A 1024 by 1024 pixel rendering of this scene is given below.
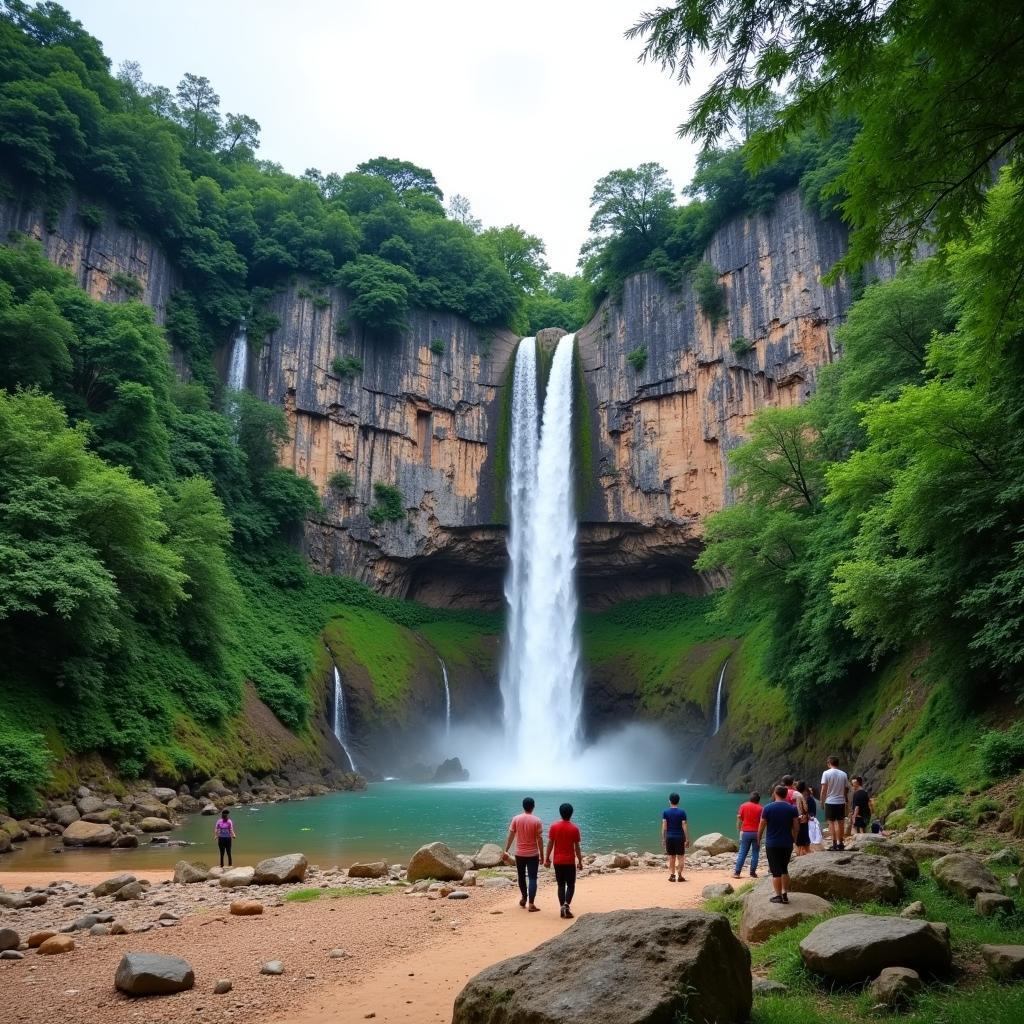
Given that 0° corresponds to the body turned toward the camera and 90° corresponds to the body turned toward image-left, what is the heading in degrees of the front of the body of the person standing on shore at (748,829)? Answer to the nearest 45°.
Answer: approximately 180°

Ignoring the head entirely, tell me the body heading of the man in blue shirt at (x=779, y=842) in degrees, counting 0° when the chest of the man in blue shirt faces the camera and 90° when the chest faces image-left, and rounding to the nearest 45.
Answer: approximately 180°

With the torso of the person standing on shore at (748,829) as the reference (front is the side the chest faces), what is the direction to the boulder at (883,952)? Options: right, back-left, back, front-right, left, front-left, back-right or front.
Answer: back

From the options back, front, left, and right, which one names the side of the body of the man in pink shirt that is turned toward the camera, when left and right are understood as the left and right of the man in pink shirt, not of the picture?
back

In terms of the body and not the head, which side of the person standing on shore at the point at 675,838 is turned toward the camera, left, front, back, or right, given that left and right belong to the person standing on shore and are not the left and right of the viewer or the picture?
back

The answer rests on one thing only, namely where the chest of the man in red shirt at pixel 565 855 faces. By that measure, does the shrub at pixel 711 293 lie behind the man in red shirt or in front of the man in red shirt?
in front

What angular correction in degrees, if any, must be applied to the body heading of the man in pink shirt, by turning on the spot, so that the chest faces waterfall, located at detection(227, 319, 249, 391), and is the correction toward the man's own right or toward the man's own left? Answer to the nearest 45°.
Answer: approximately 45° to the man's own left

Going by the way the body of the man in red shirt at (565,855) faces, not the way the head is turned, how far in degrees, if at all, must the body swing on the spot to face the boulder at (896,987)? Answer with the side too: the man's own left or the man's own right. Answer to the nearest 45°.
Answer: approximately 135° to the man's own right

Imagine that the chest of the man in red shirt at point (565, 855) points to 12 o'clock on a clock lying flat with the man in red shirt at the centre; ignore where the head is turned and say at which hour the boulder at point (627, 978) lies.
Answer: The boulder is roughly at 6 o'clock from the man in red shirt.

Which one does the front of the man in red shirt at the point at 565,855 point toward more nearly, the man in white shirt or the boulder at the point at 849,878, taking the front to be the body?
the man in white shirt

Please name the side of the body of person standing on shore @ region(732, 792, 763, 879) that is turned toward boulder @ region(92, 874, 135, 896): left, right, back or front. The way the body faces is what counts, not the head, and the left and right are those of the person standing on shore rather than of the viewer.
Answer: left

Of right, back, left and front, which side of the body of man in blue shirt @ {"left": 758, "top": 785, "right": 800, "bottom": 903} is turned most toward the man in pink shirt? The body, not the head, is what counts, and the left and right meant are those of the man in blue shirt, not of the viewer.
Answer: left

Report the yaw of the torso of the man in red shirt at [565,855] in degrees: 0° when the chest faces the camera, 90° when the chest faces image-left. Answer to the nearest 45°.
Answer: approximately 180°

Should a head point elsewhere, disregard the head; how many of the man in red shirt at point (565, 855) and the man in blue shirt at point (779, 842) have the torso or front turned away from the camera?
2
